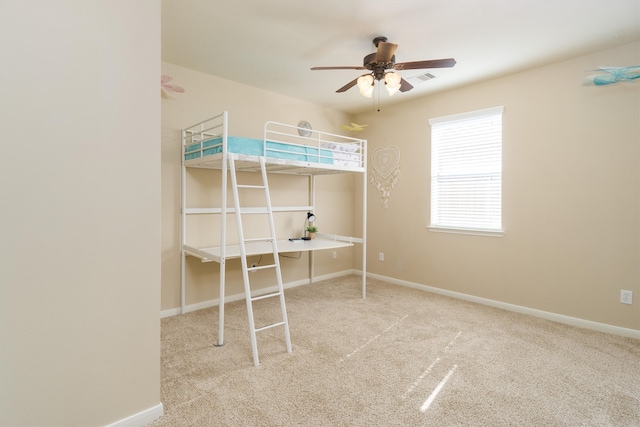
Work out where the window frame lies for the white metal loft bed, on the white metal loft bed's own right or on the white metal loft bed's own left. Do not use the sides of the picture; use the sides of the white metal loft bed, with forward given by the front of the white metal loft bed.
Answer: on the white metal loft bed's own left

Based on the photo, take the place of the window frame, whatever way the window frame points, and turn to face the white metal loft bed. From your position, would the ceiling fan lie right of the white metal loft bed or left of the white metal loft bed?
left
